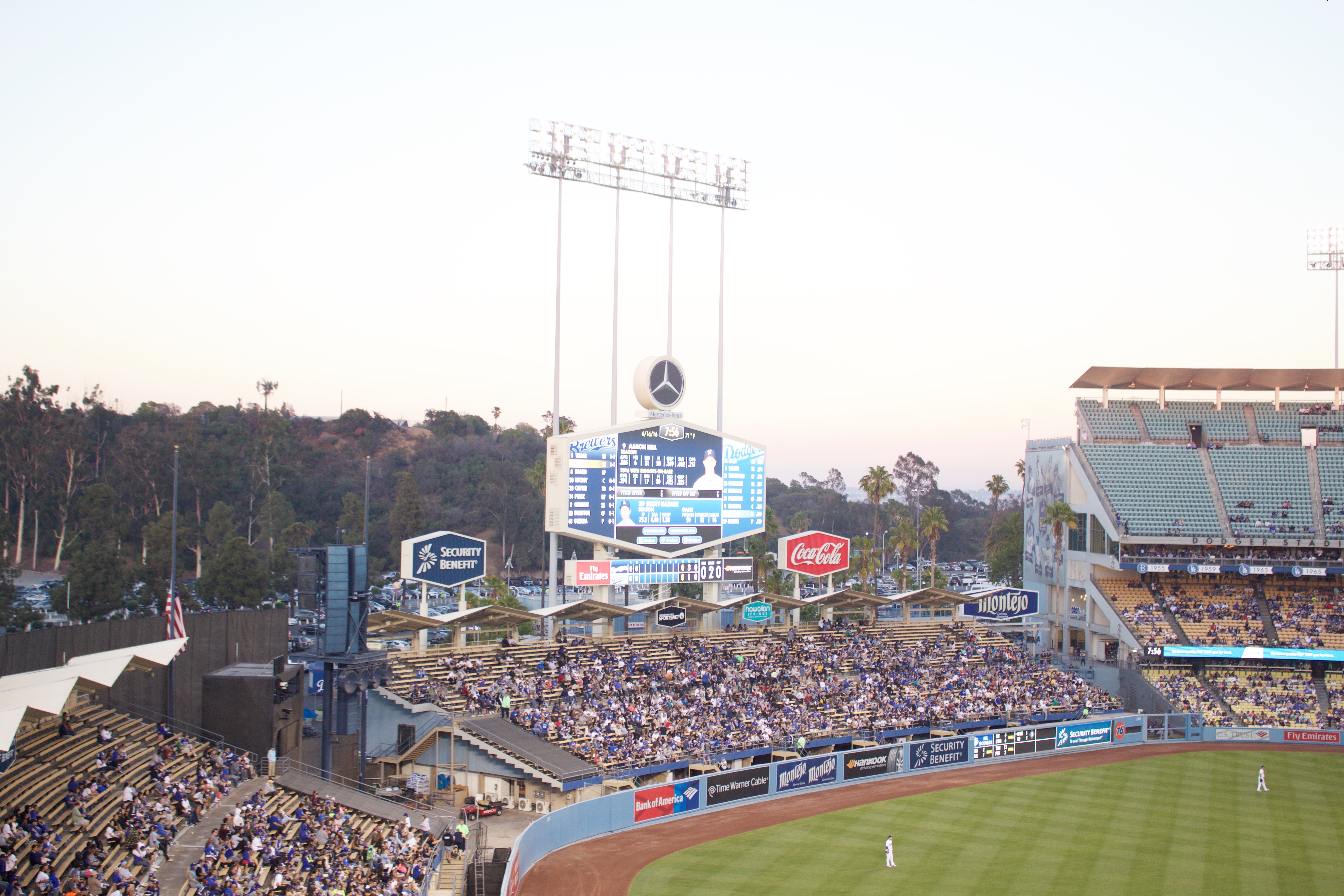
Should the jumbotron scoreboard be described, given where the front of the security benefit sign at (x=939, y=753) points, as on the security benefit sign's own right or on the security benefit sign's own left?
on the security benefit sign's own right

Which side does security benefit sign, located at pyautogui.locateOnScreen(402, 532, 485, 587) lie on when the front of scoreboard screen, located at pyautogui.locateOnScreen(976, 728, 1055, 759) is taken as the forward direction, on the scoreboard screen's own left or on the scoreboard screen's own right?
on the scoreboard screen's own right

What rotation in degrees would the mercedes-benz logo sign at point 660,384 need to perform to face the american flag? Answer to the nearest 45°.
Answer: approximately 90° to its right

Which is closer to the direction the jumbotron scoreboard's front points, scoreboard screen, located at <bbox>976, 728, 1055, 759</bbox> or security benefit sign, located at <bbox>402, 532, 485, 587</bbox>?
the scoreboard screen

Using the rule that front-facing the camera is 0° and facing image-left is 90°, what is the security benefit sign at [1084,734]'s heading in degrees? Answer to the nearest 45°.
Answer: approximately 315°

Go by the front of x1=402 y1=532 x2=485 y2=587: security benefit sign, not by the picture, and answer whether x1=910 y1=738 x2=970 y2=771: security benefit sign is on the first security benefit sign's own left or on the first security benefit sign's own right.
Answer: on the first security benefit sign's own left

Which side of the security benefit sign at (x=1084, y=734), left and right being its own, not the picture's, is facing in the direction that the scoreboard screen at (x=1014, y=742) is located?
right

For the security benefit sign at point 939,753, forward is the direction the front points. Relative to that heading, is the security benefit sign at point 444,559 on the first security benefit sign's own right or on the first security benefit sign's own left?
on the first security benefit sign's own right

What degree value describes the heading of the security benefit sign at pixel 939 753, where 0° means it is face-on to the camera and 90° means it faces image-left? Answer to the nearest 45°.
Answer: approximately 315°

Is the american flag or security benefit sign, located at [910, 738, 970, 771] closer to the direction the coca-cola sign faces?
the security benefit sign
